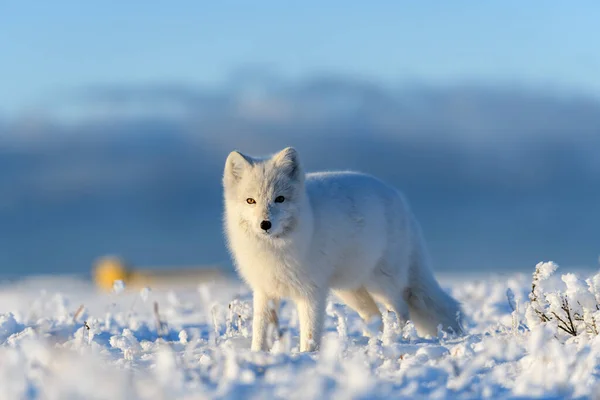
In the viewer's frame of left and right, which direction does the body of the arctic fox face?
facing the viewer and to the left of the viewer

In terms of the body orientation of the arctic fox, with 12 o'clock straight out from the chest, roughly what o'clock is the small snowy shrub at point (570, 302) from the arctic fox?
The small snowy shrub is roughly at 8 o'clock from the arctic fox.
